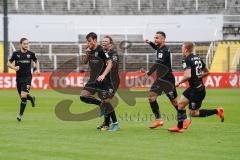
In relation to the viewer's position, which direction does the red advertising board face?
facing the viewer
